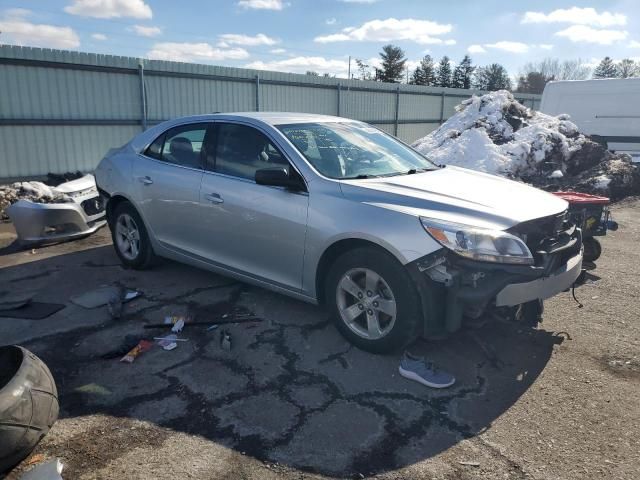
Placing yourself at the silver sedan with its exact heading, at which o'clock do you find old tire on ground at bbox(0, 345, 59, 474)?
The old tire on ground is roughly at 3 o'clock from the silver sedan.

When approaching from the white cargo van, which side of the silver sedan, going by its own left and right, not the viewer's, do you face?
left

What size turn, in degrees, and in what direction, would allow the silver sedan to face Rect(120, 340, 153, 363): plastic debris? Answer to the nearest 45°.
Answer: approximately 135° to its right

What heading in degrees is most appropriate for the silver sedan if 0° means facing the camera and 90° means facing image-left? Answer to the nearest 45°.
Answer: approximately 315°

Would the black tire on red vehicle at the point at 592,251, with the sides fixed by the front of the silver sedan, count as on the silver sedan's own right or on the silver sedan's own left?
on the silver sedan's own left

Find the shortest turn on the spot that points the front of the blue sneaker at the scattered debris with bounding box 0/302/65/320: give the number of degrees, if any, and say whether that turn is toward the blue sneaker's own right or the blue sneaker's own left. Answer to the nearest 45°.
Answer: approximately 135° to the blue sneaker's own right

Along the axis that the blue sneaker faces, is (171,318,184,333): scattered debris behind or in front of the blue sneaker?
behind

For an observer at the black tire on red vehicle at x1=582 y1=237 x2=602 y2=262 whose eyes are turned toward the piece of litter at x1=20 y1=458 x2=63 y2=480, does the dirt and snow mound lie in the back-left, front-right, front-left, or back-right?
back-right

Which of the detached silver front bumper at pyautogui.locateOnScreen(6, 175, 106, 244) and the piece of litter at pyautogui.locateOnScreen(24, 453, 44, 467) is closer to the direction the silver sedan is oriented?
the piece of litter

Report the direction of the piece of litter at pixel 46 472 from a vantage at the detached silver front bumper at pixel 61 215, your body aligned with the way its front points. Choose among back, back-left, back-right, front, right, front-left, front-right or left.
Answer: front-right

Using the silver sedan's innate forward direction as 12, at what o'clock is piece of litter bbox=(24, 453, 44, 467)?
The piece of litter is roughly at 3 o'clock from the silver sedan.
